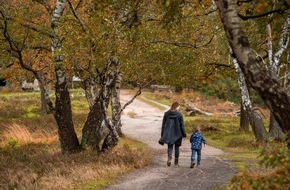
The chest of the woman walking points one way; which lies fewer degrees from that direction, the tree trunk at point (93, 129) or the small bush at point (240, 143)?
the small bush

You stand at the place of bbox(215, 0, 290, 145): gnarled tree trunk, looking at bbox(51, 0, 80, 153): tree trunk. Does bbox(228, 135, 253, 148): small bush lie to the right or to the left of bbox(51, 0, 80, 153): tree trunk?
right

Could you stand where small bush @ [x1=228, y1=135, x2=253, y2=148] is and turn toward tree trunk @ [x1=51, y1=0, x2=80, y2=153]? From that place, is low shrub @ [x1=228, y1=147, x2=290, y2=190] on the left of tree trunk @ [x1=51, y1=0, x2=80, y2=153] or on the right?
left

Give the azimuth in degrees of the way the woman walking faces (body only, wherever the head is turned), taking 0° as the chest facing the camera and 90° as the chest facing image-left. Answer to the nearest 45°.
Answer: approximately 180°

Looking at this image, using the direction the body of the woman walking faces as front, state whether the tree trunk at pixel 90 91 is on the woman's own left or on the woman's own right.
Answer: on the woman's own left

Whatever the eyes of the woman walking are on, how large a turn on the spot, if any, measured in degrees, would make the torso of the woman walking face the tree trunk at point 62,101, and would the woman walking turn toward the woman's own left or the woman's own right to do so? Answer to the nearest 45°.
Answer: approximately 90° to the woman's own left

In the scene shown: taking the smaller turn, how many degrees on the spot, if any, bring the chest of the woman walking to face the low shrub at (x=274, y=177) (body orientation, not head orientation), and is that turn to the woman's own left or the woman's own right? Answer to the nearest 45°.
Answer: approximately 180°

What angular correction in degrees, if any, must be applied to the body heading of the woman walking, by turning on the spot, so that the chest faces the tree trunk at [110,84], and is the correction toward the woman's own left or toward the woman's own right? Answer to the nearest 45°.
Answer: approximately 90° to the woman's own left

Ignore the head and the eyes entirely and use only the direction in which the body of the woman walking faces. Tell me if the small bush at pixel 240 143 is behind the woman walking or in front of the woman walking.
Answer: in front
